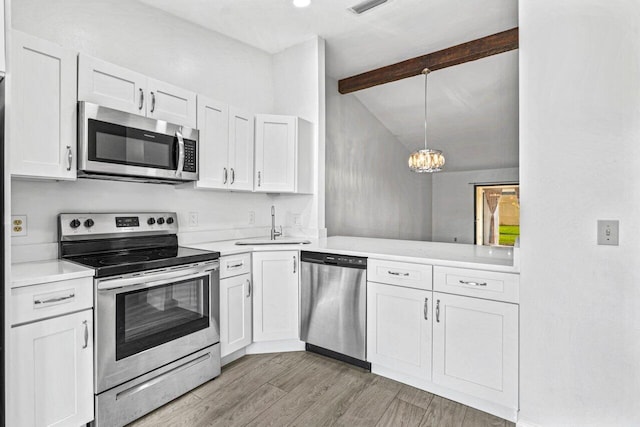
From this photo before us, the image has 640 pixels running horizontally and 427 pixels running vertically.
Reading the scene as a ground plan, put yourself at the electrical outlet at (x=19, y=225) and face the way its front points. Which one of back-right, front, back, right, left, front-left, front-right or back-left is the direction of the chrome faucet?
left

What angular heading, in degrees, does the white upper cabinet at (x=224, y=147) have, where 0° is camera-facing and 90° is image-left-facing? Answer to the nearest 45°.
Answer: approximately 315°

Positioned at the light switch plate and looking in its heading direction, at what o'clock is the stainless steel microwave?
The stainless steel microwave is roughly at 2 o'clock from the light switch plate.

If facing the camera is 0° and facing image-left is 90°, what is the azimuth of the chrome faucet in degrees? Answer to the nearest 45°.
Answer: approximately 0°

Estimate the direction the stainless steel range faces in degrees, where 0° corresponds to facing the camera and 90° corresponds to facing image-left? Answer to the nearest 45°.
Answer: approximately 315°

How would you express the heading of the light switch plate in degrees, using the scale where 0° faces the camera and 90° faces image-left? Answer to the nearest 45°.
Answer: approximately 0°

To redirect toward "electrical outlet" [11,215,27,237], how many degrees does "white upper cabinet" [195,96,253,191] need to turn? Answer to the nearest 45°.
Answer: approximately 90° to its right
